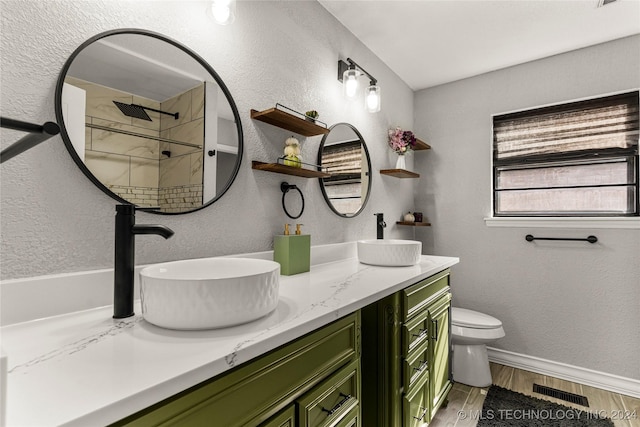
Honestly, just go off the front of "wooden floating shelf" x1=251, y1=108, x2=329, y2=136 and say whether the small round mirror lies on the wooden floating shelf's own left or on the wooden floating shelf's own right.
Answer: on the wooden floating shelf's own left

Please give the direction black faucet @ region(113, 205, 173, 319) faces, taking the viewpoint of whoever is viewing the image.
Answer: facing to the right of the viewer

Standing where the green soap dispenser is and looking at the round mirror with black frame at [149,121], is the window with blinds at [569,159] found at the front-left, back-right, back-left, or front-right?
back-left

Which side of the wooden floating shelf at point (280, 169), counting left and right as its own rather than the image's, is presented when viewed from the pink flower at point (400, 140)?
left

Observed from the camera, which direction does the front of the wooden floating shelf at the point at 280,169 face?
facing the viewer and to the right of the viewer

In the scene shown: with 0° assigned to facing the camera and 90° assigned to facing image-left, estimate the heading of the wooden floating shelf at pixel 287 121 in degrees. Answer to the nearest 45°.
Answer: approximately 315°

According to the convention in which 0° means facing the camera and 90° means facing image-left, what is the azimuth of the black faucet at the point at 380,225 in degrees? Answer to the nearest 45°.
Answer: approximately 315°

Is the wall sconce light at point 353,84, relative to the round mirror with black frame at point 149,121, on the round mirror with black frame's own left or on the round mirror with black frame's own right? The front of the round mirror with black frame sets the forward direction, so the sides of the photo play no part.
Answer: on the round mirror with black frame's own left

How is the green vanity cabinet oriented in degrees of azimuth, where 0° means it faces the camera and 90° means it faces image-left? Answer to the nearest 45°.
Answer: approximately 315°

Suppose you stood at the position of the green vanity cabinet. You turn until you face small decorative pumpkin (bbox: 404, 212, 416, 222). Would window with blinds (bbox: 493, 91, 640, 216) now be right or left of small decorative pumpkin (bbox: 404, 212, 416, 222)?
right
